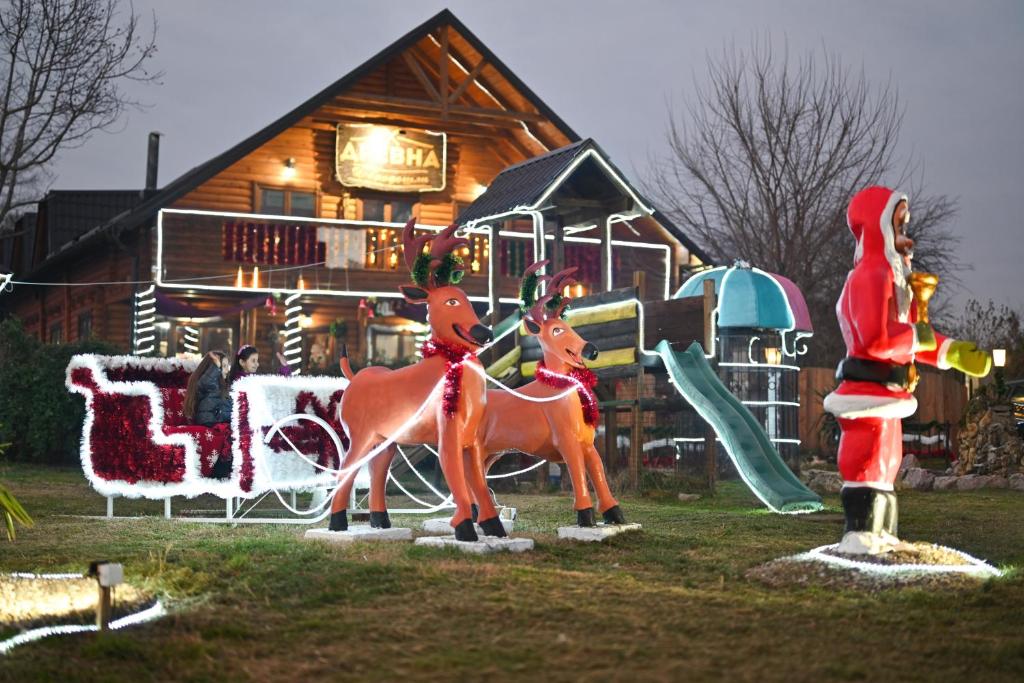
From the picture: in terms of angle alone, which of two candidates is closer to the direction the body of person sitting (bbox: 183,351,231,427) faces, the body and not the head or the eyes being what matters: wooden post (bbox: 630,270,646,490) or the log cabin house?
the wooden post

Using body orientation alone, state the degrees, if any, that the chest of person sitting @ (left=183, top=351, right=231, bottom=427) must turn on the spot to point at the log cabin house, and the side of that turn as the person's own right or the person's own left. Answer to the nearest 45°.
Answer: approximately 90° to the person's own left

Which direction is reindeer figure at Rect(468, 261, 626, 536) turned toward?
to the viewer's right

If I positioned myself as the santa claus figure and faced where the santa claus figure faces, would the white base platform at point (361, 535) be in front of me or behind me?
behind

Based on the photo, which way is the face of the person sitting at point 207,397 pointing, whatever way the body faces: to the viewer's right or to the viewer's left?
to the viewer's right

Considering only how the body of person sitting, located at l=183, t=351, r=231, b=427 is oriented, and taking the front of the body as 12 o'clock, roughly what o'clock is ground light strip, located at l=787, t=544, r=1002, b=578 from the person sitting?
The ground light strip is roughly at 2 o'clock from the person sitting.

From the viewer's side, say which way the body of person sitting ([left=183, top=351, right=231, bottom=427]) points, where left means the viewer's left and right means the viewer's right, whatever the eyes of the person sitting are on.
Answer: facing to the right of the viewer

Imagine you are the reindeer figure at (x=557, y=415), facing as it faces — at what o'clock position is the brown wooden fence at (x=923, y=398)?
The brown wooden fence is roughly at 10 o'clock from the reindeer figure.
